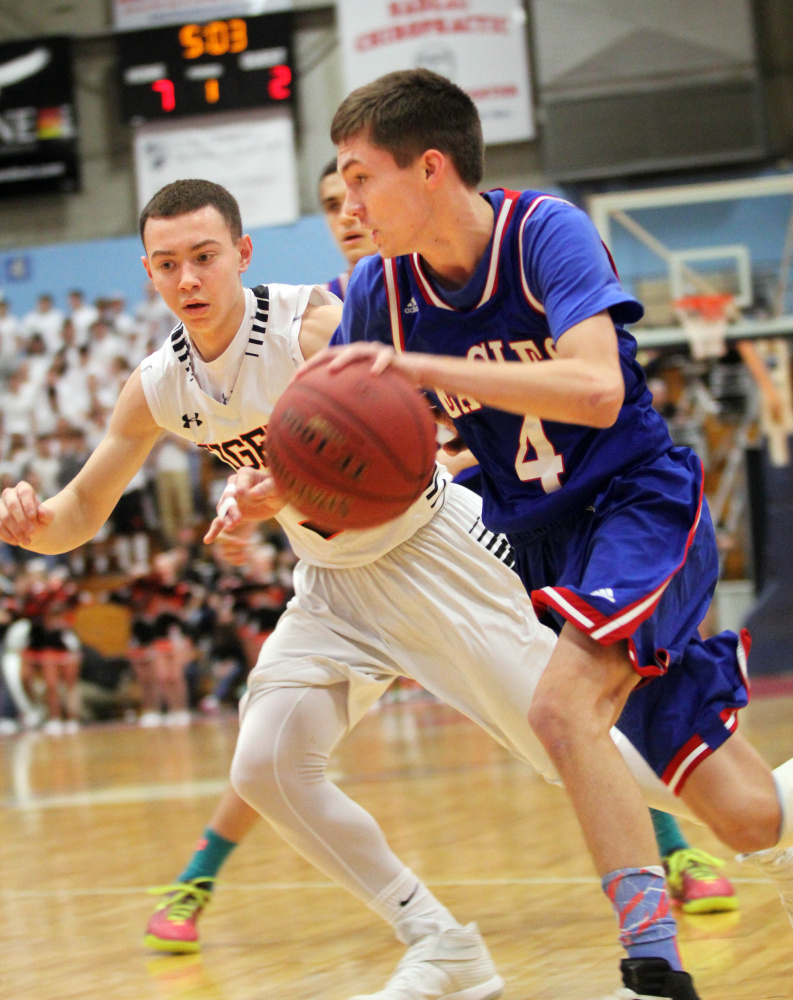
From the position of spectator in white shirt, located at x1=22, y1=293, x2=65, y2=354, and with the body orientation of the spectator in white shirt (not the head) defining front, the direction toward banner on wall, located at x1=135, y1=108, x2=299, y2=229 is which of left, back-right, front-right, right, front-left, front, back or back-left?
left

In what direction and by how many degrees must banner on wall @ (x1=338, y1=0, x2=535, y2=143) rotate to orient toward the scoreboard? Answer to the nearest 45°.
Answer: approximately 90° to its right

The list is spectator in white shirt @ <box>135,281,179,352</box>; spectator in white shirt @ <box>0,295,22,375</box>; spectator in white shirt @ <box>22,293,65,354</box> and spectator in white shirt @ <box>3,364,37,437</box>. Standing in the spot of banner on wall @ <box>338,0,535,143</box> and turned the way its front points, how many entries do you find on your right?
4

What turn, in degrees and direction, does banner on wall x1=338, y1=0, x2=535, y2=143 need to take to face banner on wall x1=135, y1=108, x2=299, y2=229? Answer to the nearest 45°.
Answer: approximately 90° to its right

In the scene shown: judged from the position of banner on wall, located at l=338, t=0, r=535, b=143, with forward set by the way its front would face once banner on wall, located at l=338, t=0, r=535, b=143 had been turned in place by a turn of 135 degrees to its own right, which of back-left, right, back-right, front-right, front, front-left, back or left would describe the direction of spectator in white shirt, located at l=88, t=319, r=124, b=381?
front-left
